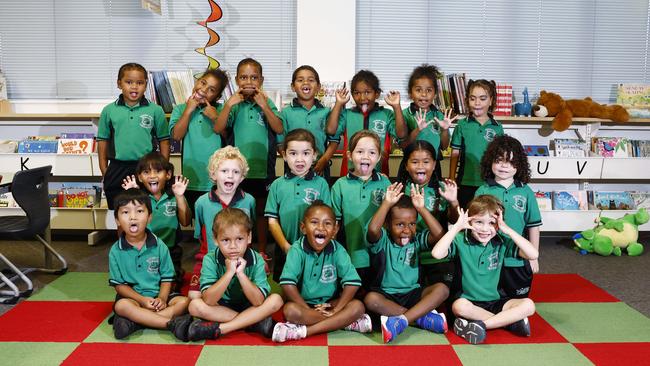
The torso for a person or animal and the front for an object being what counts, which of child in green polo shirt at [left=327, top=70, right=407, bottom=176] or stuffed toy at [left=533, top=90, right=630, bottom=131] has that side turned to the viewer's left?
the stuffed toy

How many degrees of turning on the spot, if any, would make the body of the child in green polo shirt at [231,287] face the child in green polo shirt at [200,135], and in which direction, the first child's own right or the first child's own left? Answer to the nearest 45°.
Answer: approximately 180°

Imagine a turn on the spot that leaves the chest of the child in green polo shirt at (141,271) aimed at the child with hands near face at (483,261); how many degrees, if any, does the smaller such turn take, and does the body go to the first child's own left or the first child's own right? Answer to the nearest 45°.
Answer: approximately 90° to the first child's own left

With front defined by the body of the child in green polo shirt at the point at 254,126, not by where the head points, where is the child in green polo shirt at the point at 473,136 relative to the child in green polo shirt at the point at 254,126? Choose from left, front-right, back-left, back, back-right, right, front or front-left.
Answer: left

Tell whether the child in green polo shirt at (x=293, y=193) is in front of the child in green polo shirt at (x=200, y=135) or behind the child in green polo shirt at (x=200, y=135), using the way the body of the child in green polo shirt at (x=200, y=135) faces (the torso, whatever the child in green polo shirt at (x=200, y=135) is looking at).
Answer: in front

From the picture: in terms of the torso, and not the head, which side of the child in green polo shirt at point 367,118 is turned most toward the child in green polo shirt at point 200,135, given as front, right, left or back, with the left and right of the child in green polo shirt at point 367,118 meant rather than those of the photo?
right

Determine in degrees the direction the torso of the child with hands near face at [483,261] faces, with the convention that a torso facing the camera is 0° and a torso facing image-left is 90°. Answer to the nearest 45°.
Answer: approximately 0°

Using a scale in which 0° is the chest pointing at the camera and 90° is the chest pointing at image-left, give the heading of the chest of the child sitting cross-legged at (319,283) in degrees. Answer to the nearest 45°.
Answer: approximately 0°
